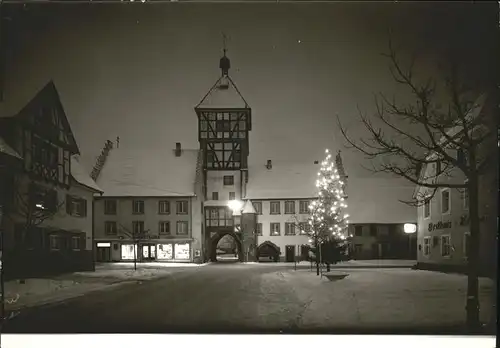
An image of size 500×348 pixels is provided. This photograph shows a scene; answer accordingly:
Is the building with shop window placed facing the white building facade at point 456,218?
no

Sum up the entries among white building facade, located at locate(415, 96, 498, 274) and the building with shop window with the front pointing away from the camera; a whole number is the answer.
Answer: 0

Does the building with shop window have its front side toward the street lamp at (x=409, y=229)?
no

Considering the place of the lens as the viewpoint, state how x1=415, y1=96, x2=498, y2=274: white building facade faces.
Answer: facing the viewer and to the left of the viewer

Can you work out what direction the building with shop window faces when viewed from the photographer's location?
facing the viewer
